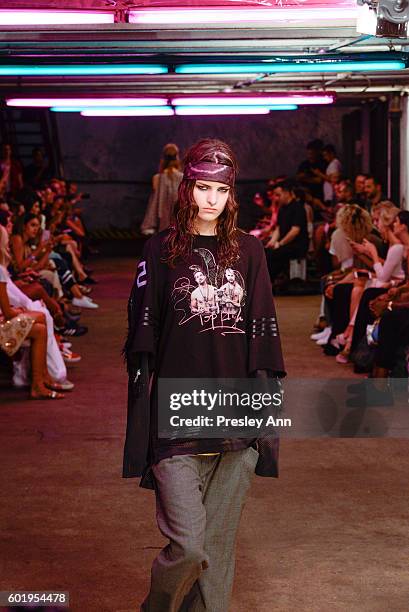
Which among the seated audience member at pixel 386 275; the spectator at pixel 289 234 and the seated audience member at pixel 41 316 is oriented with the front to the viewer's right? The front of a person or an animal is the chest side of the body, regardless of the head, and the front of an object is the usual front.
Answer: the seated audience member at pixel 41 316

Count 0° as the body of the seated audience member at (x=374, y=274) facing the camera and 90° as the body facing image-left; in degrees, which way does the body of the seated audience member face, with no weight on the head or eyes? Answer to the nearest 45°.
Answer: approximately 90°

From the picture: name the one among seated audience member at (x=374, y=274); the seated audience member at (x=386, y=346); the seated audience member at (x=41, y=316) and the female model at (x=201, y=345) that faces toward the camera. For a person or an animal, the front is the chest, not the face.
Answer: the female model

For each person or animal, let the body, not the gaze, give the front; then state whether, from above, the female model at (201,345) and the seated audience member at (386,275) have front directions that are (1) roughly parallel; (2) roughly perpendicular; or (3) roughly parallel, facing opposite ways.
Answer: roughly perpendicular

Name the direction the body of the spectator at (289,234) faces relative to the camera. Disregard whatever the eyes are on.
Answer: to the viewer's left

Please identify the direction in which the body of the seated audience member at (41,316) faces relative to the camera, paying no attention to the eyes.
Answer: to the viewer's right

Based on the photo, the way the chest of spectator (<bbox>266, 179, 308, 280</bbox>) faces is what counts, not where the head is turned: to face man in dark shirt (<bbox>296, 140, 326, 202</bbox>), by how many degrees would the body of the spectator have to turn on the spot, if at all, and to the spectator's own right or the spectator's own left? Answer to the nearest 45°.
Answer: approximately 90° to the spectator's own right

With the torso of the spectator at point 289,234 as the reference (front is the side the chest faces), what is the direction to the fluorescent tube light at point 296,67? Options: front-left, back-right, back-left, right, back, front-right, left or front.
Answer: left

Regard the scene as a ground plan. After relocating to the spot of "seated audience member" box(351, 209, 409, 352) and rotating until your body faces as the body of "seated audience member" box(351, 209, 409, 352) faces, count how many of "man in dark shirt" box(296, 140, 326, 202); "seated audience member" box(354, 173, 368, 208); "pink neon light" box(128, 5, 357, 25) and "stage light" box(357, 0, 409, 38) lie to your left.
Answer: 2

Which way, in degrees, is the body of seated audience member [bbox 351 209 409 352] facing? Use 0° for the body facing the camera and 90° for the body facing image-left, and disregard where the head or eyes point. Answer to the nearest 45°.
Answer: approximately 90°

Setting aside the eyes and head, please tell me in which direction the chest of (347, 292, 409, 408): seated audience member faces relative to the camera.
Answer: to the viewer's left

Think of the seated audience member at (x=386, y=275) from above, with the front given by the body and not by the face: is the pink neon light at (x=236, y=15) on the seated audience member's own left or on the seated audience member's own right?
on the seated audience member's own left

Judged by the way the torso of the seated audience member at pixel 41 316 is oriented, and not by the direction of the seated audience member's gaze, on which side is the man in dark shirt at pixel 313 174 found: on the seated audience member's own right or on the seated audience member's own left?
on the seated audience member's own left

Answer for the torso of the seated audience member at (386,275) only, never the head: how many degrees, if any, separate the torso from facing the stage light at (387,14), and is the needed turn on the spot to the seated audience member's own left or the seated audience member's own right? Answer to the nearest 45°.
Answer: approximately 90° to the seated audience member's own left
